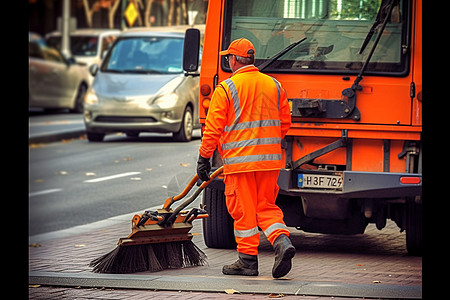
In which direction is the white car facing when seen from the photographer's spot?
facing the viewer and to the left of the viewer

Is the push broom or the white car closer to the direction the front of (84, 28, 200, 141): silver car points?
the push broom

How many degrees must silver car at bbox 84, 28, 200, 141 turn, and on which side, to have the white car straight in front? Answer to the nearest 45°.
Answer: approximately 135° to its right

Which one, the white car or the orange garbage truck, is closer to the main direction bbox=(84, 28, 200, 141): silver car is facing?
the orange garbage truck

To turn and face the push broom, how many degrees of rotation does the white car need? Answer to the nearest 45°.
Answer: approximately 45° to its left

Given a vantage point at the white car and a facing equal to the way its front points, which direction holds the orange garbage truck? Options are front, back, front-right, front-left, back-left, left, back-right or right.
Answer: front-left

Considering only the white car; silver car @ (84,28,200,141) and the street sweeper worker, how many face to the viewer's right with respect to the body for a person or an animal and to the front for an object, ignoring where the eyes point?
0

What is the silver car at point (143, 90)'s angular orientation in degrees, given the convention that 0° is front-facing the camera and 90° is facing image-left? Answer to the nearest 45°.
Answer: approximately 45°

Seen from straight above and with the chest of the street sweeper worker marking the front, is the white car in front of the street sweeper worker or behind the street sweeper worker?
in front
